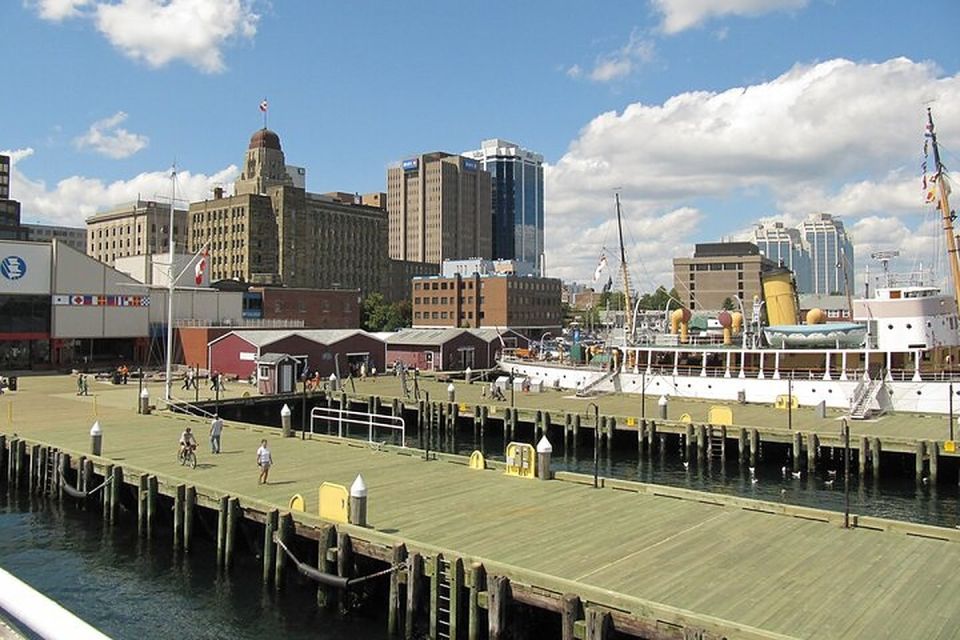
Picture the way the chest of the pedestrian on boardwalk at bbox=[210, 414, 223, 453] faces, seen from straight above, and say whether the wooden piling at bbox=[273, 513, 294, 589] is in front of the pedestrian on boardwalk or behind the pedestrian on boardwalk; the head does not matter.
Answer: behind

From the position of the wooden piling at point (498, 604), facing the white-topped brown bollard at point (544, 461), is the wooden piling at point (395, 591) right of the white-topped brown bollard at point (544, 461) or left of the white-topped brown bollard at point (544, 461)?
left

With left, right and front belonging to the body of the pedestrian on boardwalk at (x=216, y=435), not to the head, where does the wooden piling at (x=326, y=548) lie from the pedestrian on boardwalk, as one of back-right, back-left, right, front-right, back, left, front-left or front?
back

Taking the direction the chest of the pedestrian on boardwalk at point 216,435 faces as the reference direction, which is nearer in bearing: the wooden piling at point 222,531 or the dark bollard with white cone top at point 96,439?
the dark bollard with white cone top

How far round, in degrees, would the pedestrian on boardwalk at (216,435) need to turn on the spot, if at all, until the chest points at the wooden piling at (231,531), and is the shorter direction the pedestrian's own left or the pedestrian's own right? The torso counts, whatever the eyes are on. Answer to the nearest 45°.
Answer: approximately 180°

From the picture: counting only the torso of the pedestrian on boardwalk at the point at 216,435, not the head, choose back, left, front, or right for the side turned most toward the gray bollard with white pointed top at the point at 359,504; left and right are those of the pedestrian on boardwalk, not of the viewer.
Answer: back

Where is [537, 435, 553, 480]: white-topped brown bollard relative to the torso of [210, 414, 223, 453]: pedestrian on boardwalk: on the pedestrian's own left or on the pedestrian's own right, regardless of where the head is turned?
on the pedestrian's own right

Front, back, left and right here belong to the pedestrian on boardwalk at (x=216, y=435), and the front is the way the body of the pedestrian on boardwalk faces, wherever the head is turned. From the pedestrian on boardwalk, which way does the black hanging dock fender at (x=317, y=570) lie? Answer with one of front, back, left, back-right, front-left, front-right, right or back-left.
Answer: back

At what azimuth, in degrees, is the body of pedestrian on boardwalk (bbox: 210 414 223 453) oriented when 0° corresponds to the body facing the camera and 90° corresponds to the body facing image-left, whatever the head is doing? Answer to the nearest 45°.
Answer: approximately 180°

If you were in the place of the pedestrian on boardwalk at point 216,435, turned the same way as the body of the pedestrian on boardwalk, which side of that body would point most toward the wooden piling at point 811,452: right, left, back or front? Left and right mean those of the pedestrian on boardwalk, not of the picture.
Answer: right

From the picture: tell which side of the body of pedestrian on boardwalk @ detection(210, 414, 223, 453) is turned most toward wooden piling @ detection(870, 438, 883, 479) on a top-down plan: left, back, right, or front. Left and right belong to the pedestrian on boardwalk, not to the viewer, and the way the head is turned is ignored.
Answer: right

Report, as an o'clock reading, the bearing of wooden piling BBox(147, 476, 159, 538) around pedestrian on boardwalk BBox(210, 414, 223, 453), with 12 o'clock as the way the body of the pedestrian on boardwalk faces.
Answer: The wooden piling is roughly at 7 o'clock from the pedestrian on boardwalk.

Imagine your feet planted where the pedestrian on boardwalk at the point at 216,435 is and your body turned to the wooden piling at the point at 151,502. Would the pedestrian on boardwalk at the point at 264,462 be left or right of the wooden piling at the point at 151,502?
left

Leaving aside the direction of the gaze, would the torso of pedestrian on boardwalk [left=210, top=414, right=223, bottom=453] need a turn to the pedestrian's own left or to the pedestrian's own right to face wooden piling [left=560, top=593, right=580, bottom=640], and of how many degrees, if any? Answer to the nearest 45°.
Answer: approximately 180°

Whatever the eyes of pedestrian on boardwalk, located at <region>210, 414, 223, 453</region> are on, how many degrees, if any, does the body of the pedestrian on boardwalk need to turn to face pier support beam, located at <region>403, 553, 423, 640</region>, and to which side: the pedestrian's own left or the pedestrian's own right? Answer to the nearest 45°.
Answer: approximately 180°

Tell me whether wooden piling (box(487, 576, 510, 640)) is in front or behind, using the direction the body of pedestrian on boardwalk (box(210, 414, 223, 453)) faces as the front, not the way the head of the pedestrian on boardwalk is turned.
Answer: behind
